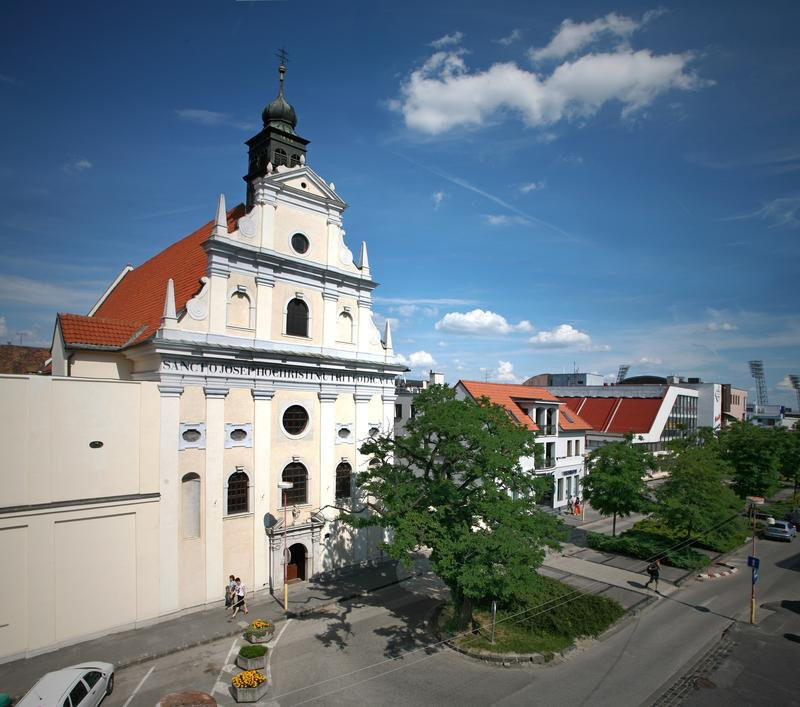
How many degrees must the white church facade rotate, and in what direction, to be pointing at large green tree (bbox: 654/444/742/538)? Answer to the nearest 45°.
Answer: approximately 45° to its left

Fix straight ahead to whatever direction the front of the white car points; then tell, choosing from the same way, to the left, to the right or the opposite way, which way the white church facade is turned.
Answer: to the right

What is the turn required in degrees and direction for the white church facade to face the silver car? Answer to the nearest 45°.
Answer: approximately 45° to its left

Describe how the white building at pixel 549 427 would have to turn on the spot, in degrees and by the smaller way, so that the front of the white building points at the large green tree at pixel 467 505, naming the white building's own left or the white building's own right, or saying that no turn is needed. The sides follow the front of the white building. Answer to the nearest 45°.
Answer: approximately 45° to the white building's own right

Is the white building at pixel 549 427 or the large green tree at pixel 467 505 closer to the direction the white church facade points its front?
the large green tree

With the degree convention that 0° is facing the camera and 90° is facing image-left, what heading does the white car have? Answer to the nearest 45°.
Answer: approximately 225°

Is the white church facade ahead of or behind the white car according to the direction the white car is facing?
ahead

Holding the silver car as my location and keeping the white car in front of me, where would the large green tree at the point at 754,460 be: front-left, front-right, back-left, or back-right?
back-right

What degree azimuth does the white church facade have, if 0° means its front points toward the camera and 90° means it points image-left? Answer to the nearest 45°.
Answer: approximately 315°

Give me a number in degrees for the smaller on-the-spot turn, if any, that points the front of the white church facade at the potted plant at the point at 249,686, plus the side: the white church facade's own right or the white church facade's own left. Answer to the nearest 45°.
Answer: approximately 45° to the white church facade's own right
